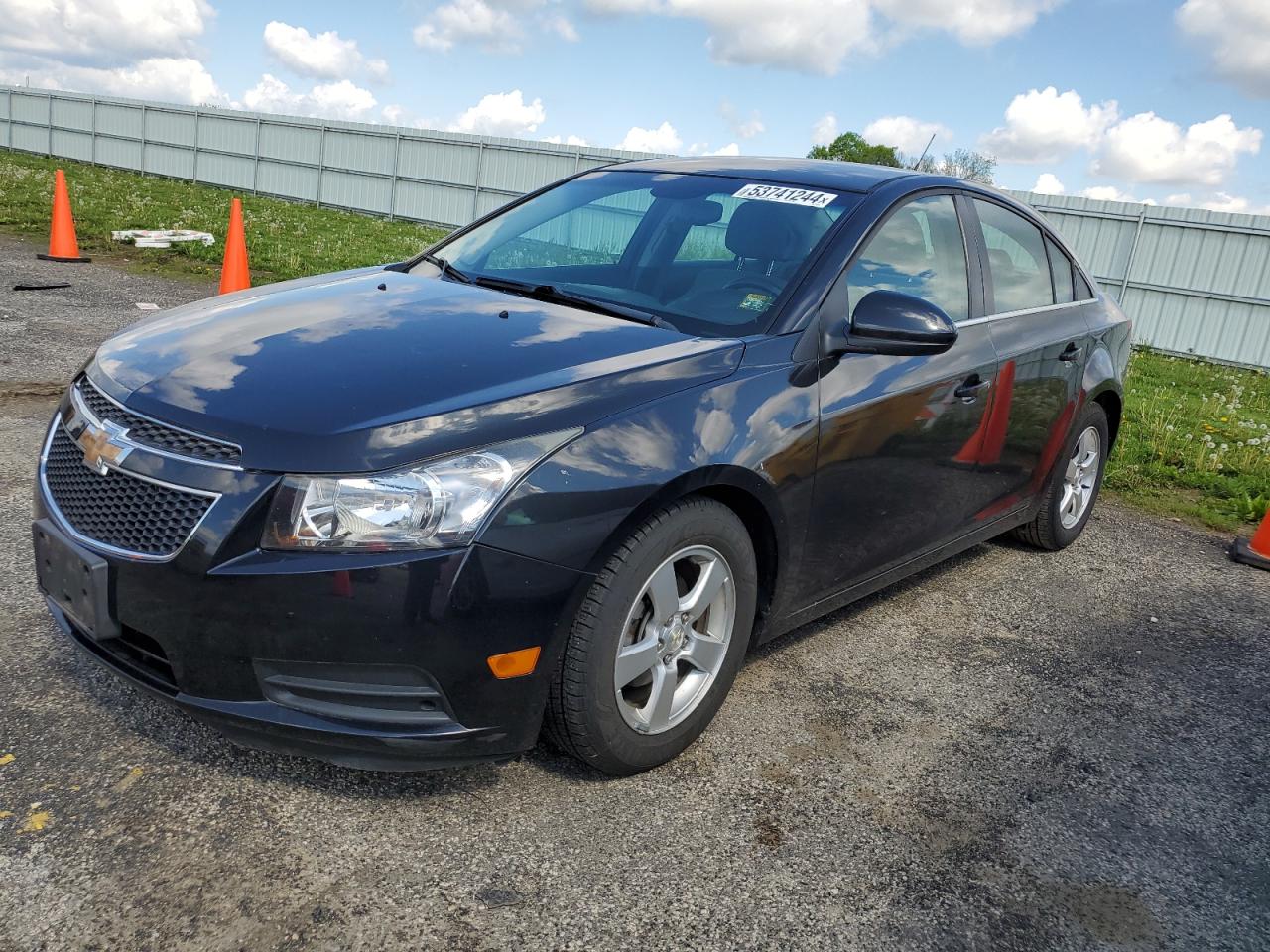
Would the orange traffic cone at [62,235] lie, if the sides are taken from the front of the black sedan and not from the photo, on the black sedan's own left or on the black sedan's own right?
on the black sedan's own right

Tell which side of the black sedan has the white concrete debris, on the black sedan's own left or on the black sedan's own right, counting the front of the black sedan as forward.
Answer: on the black sedan's own right

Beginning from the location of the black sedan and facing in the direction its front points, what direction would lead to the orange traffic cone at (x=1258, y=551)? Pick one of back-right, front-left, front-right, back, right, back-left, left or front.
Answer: back

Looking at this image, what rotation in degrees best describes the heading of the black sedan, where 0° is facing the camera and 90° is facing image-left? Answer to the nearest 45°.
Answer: approximately 45°

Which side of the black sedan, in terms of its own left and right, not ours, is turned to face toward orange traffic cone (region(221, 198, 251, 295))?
right
